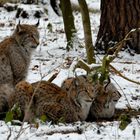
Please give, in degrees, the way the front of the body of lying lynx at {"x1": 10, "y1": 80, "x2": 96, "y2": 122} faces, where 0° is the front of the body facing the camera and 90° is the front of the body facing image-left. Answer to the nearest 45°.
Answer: approximately 270°

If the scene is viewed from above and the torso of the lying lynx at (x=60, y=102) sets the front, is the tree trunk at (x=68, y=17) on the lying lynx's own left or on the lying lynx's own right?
on the lying lynx's own left

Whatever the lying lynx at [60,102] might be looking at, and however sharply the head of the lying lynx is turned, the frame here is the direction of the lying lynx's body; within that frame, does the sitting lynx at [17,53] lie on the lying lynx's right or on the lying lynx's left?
on the lying lynx's left

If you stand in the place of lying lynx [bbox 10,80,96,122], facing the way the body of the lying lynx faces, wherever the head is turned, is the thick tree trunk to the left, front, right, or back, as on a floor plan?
left

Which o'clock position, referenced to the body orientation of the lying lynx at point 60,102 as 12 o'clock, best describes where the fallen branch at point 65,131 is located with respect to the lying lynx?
The fallen branch is roughly at 3 o'clock from the lying lynx.

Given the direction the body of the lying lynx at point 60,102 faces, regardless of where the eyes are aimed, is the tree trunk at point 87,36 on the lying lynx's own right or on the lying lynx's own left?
on the lying lynx's own left
